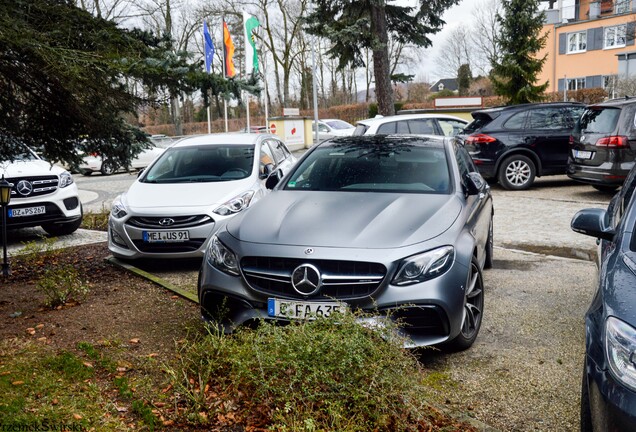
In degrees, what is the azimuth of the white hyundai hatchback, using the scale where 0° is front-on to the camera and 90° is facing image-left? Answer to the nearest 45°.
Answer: approximately 45°

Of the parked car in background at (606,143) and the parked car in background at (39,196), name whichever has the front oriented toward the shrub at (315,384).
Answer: the parked car in background at (39,196)

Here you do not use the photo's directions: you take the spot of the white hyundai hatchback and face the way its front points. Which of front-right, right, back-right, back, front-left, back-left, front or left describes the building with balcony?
back

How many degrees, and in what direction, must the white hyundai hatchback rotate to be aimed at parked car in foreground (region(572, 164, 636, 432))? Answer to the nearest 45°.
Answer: approximately 45° to its left

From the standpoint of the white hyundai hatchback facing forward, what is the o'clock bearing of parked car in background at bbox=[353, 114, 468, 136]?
The parked car in background is roughly at 6 o'clock from the white hyundai hatchback.

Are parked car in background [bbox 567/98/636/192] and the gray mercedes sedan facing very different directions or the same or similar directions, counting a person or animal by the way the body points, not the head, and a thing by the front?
very different directions

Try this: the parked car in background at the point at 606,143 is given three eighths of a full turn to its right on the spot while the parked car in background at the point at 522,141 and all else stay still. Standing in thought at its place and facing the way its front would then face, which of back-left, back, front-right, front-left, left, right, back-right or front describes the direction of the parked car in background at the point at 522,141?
back-right

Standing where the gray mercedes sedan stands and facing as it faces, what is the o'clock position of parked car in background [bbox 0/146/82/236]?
The parked car in background is roughly at 3 o'clock from the gray mercedes sedan.

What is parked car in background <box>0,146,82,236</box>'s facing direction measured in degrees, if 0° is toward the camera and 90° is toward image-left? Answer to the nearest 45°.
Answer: approximately 0°

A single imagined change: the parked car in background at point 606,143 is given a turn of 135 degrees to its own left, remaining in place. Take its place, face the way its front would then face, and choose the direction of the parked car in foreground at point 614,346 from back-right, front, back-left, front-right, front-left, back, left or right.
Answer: left

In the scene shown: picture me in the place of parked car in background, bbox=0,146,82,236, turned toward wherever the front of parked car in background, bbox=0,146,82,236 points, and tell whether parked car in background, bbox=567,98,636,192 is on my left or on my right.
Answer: on my left

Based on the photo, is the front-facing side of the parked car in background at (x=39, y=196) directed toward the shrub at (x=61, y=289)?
yes
